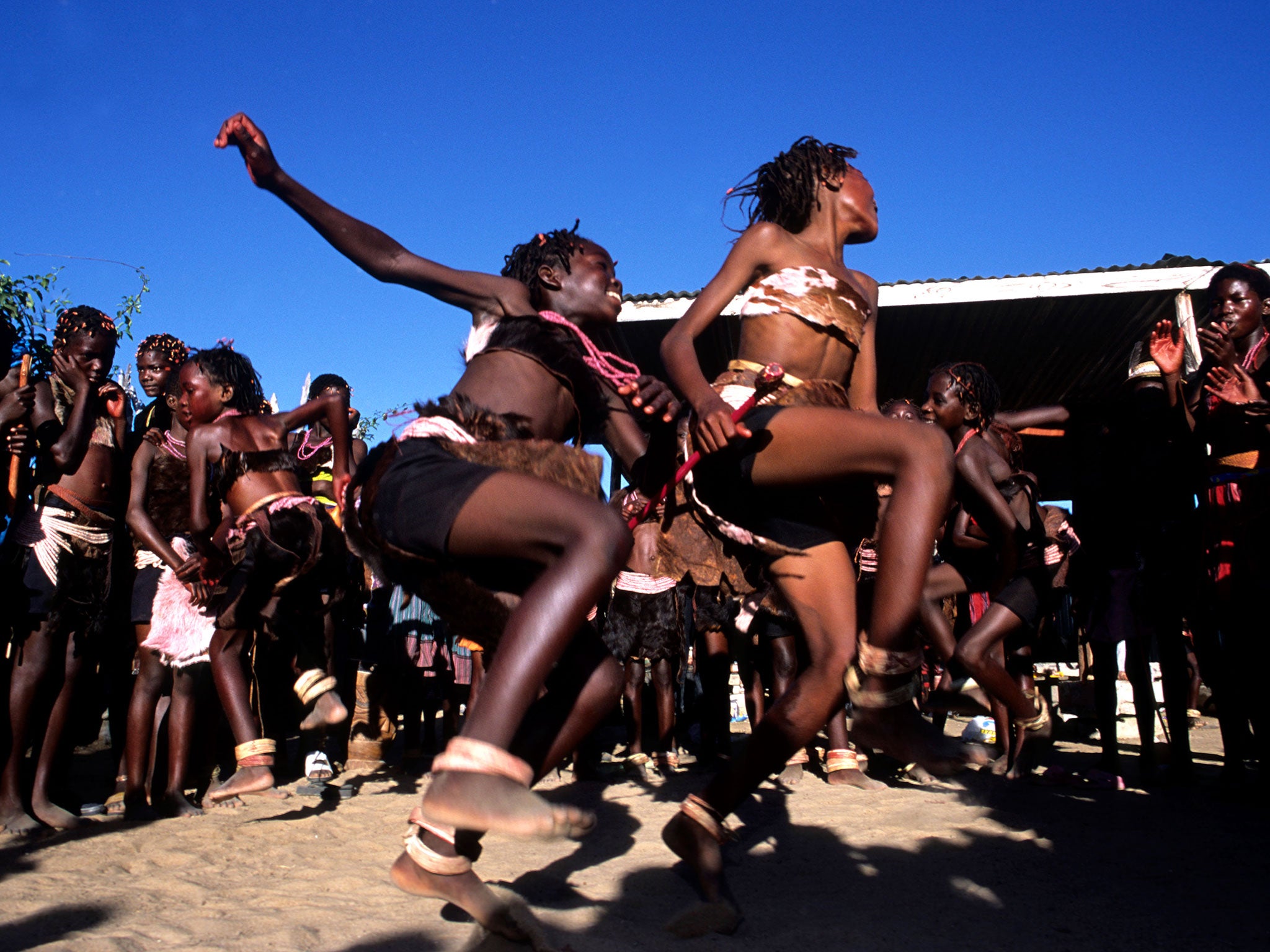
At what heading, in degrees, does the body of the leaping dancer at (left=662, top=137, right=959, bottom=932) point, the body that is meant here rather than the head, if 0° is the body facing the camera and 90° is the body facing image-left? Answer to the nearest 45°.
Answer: approximately 315°

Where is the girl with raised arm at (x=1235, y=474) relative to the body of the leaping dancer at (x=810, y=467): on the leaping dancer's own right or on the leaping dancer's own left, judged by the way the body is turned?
on the leaping dancer's own left

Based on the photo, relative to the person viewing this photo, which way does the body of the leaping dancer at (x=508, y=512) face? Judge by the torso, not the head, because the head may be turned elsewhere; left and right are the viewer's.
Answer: facing to the right of the viewer

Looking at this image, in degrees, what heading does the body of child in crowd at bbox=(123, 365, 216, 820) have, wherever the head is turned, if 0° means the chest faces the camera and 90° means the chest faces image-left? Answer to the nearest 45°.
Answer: approximately 315°

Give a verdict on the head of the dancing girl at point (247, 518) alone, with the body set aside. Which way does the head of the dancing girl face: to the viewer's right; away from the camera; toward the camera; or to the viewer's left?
to the viewer's left

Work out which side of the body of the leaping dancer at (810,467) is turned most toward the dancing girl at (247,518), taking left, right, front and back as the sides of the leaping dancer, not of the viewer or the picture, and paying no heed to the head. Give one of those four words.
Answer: back

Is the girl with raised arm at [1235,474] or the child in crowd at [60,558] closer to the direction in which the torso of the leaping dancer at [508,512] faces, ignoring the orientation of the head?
the girl with raised arm
